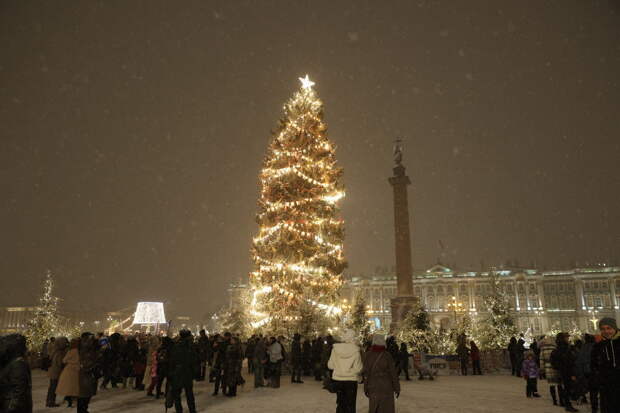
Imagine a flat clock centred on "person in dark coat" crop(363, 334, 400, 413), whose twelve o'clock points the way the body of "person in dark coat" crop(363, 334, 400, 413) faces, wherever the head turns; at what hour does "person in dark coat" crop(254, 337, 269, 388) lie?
"person in dark coat" crop(254, 337, 269, 388) is roughly at 11 o'clock from "person in dark coat" crop(363, 334, 400, 413).

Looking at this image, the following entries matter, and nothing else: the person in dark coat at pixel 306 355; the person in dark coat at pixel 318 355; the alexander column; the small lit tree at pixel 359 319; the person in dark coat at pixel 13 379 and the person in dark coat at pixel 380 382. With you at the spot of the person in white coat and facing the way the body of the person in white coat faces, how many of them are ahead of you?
4

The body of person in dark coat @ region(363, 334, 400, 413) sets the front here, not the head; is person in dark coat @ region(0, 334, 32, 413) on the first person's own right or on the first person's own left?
on the first person's own left

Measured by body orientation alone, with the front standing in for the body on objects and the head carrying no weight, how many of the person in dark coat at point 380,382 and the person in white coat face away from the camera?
2

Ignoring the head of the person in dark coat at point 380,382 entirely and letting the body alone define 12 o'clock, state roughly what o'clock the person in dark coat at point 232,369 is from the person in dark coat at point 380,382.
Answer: the person in dark coat at point 232,369 is roughly at 11 o'clock from the person in dark coat at point 380,382.

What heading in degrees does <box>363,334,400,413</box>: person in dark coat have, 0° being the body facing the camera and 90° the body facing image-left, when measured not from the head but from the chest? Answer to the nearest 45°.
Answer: approximately 180°

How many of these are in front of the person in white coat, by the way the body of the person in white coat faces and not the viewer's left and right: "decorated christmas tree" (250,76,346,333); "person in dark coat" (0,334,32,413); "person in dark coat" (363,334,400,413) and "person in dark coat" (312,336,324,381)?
2

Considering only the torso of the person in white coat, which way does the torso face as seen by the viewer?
away from the camera

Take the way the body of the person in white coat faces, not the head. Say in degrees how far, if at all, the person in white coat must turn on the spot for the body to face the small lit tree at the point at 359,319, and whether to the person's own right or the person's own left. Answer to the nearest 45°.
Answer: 0° — they already face it

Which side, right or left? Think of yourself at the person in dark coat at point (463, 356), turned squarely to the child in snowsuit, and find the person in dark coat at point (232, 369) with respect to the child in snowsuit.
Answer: right

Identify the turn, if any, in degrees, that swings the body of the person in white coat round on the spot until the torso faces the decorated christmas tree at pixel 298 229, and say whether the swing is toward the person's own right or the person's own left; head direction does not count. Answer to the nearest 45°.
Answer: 0° — they already face it

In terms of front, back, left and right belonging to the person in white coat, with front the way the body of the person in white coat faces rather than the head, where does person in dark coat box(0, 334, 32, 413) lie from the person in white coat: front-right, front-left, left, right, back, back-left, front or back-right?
back-left

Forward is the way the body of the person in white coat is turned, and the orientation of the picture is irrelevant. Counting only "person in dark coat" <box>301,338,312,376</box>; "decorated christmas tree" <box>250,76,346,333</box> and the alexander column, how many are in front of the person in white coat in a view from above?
3
